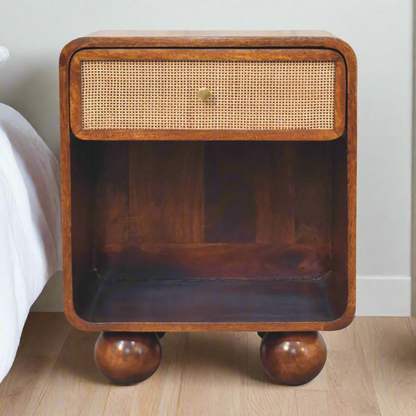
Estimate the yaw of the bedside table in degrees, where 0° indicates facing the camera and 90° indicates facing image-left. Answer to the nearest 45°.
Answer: approximately 0°
